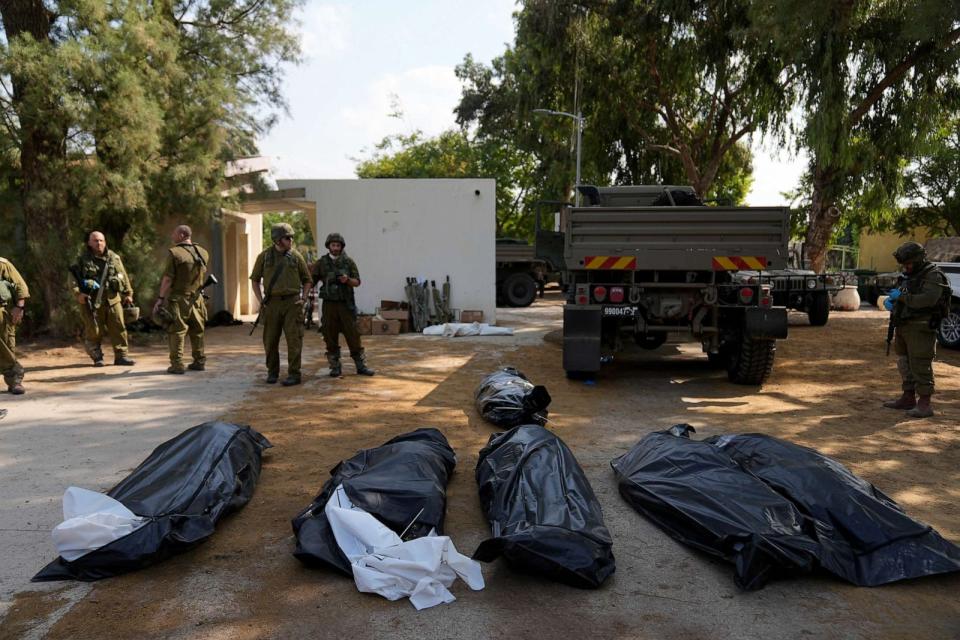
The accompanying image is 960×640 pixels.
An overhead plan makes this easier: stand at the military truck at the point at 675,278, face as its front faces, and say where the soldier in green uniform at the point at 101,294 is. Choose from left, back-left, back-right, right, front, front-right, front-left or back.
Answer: left

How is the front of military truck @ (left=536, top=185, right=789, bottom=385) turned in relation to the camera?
facing away from the viewer

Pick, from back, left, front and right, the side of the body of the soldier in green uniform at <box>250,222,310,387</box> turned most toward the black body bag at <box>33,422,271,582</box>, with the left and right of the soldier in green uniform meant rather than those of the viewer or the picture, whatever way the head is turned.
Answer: front

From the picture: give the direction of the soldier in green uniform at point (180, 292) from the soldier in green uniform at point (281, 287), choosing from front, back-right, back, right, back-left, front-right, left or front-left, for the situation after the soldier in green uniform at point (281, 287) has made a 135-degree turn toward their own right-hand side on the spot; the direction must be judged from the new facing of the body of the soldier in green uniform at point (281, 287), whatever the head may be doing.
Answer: front

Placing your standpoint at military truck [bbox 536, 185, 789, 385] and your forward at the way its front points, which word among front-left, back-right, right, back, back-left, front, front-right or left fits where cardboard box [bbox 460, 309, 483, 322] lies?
front-left

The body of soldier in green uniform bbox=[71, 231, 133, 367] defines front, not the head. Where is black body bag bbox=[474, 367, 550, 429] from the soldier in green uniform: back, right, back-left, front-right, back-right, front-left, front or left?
front-left

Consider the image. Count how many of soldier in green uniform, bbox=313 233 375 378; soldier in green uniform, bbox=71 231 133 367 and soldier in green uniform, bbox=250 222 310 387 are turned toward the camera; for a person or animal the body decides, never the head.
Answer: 3

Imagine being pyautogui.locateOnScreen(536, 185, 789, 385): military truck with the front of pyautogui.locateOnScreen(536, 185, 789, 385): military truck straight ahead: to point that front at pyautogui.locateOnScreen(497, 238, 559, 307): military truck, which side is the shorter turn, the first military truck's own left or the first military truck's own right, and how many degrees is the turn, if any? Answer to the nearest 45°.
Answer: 0° — it already faces it

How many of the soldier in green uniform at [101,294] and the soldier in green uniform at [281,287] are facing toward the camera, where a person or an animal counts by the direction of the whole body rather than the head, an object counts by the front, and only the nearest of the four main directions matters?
2

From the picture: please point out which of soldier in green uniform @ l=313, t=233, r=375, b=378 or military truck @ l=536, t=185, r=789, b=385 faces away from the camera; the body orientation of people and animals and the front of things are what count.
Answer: the military truck

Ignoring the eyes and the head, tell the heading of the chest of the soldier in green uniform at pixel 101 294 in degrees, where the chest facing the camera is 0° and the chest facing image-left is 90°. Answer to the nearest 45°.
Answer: approximately 0°

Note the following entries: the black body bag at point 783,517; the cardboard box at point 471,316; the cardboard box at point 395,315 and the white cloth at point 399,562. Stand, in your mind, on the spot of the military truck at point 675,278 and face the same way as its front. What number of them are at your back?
2

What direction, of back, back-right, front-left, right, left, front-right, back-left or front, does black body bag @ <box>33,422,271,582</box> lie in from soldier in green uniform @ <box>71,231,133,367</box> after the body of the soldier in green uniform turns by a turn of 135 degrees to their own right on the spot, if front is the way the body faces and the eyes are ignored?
back-left
